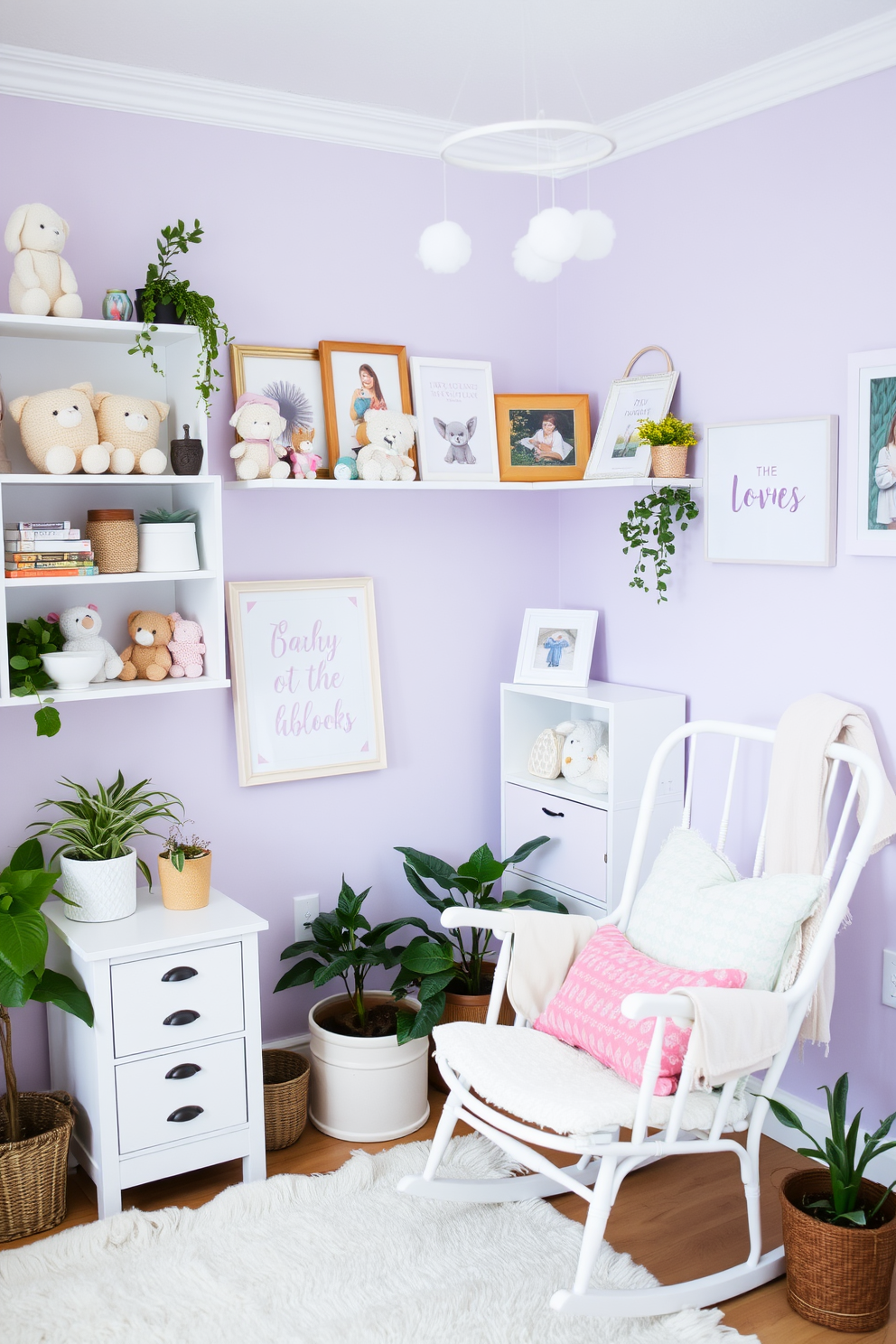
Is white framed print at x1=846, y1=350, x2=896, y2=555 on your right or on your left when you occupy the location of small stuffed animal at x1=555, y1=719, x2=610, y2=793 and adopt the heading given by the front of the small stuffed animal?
on your left

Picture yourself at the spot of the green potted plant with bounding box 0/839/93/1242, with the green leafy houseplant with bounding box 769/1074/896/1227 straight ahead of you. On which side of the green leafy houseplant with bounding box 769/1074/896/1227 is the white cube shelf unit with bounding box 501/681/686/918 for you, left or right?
left

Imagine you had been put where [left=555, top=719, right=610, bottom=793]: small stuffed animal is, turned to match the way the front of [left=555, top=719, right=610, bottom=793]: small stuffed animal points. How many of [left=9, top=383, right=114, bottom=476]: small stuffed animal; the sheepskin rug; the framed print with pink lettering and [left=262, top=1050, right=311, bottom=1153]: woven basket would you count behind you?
0

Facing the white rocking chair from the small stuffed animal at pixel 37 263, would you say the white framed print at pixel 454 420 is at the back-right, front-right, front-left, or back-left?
front-left

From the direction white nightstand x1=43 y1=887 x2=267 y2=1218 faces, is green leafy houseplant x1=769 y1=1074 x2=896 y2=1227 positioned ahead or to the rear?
ahead

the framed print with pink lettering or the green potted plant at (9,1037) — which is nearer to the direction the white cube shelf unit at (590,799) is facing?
the green potted plant

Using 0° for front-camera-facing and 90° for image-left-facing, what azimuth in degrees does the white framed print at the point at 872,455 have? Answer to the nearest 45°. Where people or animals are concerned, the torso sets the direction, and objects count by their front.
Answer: approximately 45°

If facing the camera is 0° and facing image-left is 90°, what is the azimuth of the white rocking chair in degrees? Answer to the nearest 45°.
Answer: approximately 45°

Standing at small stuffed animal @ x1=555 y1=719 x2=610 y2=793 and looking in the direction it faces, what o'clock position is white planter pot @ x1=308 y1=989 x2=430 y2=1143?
The white planter pot is roughly at 12 o'clock from the small stuffed animal.

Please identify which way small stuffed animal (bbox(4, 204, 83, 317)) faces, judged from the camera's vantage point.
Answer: facing the viewer and to the right of the viewer

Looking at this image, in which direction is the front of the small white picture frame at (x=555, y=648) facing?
toward the camera

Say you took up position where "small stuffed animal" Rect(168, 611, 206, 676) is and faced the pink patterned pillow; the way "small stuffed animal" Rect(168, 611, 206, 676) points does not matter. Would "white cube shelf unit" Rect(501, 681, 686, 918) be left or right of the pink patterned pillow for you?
left

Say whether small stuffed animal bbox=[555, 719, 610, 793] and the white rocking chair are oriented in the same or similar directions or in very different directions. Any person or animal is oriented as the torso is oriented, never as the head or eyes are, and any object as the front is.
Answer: same or similar directions

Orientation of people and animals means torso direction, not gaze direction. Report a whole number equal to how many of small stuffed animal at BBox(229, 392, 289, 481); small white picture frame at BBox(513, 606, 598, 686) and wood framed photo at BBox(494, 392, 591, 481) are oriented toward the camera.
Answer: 3
